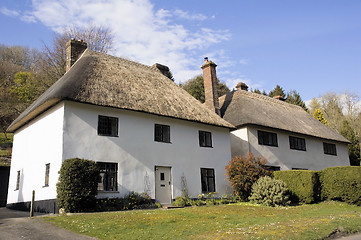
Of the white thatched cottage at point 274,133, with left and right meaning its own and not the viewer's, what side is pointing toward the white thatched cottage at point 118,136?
right

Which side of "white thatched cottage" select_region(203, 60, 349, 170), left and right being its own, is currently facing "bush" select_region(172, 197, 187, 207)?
right

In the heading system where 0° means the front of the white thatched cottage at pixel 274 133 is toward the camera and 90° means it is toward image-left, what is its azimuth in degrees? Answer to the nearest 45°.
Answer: approximately 315°

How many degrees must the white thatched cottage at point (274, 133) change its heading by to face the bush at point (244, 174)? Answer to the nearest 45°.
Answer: approximately 45° to its right

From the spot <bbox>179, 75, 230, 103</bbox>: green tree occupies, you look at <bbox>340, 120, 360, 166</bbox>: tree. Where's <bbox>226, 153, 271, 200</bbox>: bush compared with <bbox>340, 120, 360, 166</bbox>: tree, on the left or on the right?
right

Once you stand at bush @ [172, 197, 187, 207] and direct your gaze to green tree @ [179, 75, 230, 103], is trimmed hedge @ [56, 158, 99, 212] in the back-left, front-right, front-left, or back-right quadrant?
back-left

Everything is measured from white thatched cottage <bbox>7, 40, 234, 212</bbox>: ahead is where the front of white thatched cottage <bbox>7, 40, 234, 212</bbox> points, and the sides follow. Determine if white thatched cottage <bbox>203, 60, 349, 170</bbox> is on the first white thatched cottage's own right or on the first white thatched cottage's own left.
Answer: on the first white thatched cottage's own left

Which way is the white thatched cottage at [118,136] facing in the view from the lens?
facing the viewer and to the right of the viewer

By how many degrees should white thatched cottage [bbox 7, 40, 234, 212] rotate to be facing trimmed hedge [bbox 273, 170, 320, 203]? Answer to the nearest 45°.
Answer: approximately 45° to its left

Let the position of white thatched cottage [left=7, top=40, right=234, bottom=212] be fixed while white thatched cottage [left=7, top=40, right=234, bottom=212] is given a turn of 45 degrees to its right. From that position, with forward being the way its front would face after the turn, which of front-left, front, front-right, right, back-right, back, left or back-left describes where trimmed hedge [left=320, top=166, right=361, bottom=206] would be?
left

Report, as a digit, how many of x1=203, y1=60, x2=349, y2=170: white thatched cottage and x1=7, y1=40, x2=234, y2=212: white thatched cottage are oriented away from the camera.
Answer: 0

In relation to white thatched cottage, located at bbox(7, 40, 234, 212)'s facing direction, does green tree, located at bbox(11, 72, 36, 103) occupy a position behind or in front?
behind

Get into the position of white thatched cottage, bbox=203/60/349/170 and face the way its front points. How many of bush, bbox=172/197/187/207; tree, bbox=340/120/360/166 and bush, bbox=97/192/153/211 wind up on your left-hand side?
1
